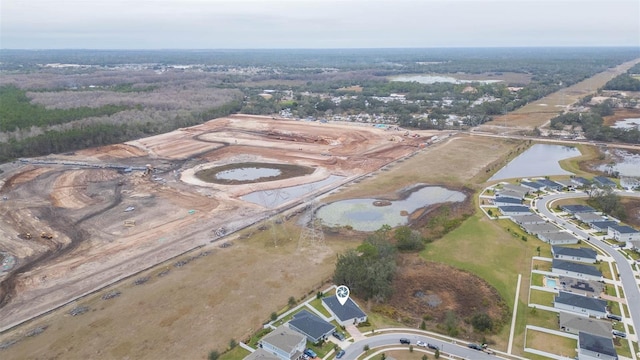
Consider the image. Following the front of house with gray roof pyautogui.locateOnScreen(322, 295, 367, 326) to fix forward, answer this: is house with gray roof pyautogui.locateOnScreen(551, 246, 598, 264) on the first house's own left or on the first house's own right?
on the first house's own left

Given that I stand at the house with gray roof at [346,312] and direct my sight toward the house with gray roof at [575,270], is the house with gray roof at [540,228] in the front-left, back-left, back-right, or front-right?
front-left

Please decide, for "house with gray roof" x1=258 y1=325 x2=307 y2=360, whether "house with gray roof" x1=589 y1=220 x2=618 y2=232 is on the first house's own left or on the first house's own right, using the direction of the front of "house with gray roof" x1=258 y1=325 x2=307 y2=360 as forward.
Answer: on the first house's own left

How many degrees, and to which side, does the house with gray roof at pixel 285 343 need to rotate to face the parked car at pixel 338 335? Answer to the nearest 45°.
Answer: approximately 45° to its left

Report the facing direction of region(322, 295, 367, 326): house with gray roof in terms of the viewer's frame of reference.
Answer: facing the viewer and to the right of the viewer

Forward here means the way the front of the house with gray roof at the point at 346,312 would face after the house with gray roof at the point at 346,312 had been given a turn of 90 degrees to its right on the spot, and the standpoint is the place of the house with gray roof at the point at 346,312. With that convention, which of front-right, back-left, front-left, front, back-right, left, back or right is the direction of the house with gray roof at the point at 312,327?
front

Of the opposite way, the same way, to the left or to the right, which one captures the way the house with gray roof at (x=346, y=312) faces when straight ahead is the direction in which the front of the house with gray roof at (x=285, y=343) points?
the same way

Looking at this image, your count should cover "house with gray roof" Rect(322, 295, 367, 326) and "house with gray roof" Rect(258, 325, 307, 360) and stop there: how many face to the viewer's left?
0

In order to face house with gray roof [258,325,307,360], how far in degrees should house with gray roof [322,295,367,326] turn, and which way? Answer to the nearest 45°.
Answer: approximately 90° to its right

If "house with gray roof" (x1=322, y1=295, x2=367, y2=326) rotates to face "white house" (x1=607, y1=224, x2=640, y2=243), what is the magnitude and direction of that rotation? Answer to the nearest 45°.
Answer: approximately 90° to its left

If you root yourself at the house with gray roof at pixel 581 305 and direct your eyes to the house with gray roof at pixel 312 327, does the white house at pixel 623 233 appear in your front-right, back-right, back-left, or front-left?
back-right

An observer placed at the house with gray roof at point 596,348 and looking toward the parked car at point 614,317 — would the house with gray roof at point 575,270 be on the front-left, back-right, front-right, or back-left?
front-left

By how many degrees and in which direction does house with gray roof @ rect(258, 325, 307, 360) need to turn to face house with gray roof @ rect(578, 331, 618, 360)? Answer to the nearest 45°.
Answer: approximately 45° to its left

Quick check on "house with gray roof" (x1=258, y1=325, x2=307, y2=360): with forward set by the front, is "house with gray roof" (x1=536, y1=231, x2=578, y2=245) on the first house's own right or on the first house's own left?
on the first house's own left

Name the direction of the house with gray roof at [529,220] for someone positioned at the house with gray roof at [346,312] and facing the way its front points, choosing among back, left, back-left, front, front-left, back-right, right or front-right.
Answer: left
